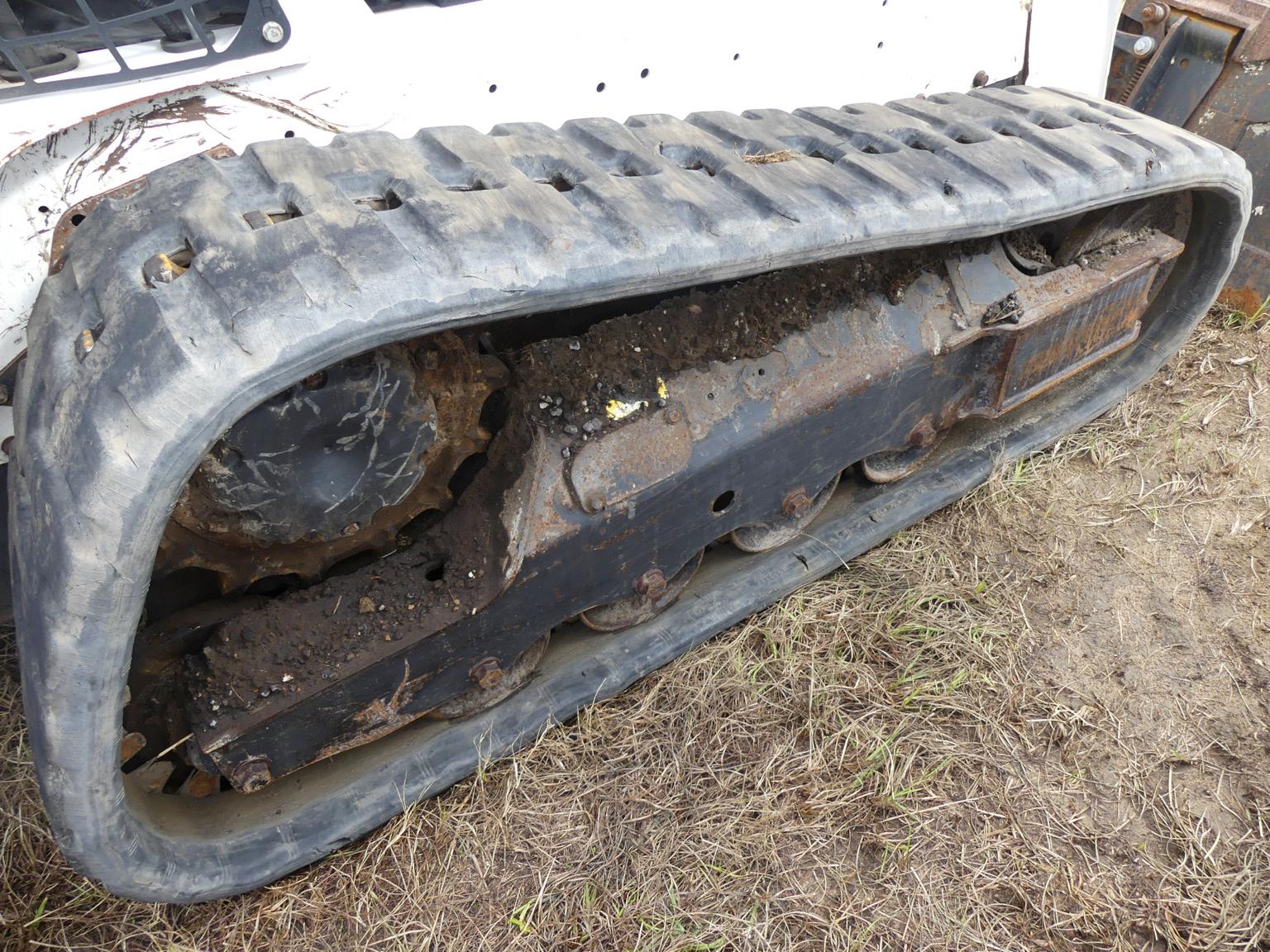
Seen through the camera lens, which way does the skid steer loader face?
facing away from the viewer and to the right of the viewer
